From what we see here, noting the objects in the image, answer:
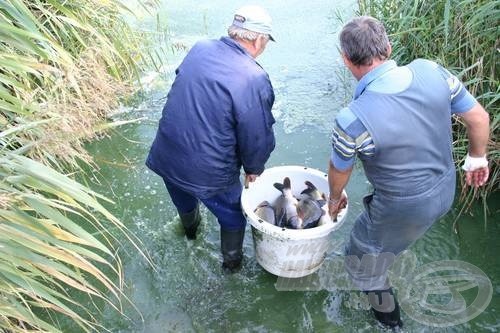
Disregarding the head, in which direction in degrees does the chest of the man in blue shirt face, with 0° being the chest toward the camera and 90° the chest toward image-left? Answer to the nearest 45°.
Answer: approximately 135°

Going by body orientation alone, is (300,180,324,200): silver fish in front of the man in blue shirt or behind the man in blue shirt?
in front

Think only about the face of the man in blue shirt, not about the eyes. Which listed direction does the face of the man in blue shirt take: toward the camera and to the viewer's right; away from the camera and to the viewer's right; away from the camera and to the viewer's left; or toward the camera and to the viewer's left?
away from the camera and to the viewer's left

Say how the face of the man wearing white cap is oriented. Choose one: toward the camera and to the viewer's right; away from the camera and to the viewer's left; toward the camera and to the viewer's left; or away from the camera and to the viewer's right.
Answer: away from the camera and to the viewer's right

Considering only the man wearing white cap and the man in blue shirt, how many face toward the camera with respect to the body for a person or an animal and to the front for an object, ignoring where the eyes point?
0

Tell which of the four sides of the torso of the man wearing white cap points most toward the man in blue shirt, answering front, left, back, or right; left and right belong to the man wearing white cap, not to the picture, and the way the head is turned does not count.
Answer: right

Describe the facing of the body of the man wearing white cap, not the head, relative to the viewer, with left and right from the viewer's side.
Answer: facing away from the viewer and to the right of the viewer
